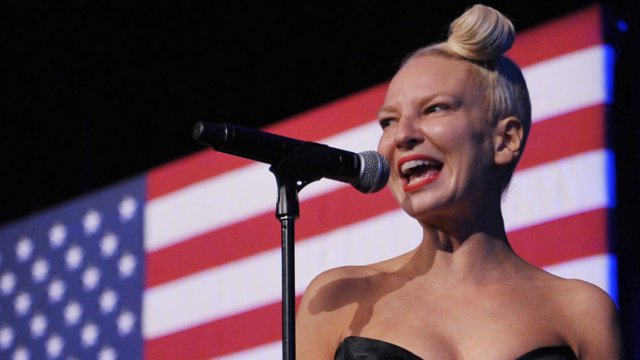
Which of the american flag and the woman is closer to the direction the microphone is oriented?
the woman

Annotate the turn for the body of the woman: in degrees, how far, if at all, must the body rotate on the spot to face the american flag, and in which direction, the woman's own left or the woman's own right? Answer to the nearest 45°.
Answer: approximately 135° to the woman's own right

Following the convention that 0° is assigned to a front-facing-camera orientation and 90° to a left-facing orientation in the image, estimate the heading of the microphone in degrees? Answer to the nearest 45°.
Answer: approximately 270°

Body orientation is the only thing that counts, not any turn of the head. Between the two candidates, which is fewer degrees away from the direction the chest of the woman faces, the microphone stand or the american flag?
the microphone stand

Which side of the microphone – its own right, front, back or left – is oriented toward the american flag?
left

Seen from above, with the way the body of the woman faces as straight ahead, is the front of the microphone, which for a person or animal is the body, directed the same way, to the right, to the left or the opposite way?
to the left

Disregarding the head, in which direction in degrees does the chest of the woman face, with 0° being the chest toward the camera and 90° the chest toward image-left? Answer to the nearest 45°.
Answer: approximately 0°

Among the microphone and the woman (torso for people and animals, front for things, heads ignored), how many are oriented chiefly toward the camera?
1

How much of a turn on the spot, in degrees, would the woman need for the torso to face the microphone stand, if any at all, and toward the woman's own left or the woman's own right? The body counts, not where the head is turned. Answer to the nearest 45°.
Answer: approximately 45° to the woman's own right

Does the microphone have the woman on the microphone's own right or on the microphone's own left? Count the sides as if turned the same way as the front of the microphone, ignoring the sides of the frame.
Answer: on the microphone's own left
